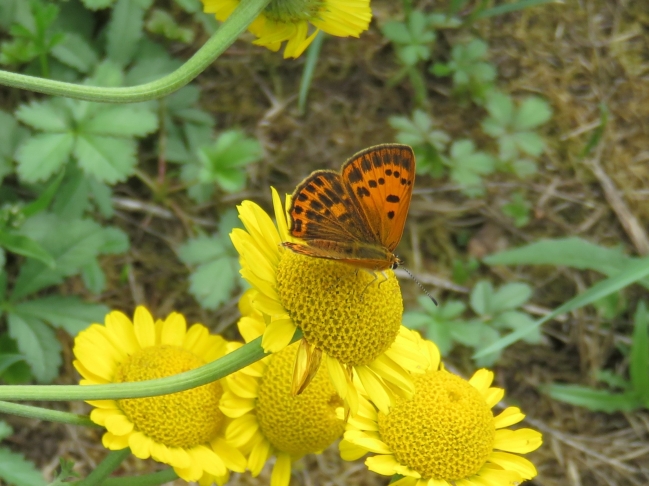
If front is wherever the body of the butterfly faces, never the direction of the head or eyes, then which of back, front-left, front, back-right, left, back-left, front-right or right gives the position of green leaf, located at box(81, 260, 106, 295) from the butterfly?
back-left

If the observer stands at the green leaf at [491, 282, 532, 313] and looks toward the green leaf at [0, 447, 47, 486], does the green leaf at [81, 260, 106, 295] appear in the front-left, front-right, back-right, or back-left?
front-right

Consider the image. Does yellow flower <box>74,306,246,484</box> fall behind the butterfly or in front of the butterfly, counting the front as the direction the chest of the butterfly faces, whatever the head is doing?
behind

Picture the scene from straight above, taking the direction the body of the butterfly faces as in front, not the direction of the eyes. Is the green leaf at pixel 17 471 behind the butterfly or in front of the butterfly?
behind

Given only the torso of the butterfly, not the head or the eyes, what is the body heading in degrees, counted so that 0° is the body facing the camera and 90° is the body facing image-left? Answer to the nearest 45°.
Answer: approximately 270°

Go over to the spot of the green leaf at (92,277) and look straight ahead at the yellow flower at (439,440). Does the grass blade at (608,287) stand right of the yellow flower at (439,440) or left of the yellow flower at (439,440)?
left

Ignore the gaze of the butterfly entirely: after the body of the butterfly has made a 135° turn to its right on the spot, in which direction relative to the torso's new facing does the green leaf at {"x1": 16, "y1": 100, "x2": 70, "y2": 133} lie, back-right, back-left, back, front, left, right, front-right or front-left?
right

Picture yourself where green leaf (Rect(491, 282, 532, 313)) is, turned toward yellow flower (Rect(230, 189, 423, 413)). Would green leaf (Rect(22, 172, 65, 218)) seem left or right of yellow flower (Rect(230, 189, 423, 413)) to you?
right
